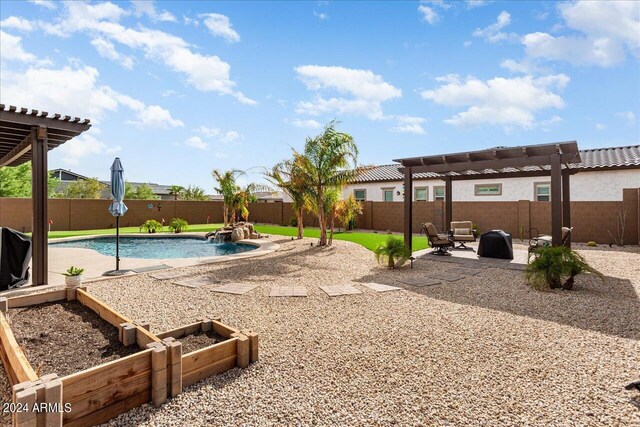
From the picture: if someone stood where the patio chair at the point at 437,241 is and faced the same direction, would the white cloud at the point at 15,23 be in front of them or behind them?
behind

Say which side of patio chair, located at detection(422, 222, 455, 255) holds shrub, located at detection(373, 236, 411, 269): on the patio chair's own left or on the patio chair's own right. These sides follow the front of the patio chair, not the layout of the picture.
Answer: on the patio chair's own right
